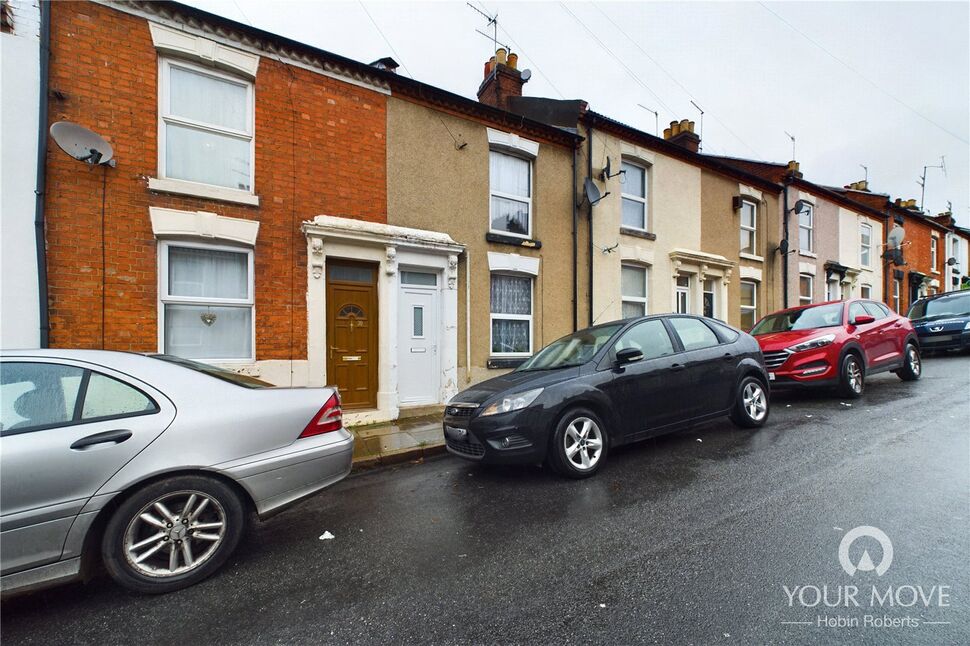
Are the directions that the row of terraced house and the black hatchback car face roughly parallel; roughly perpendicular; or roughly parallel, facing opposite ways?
roughly perpendicular

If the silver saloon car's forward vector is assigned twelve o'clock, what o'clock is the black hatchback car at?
The black hatchback car is roughly at 6 o'clock from the silver saloon car.

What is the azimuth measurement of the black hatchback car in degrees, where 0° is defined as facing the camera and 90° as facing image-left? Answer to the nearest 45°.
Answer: approximately 45°

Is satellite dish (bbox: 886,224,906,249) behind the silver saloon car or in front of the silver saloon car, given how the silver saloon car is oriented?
behind

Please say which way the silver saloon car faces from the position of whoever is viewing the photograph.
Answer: facing to the left of the viewer

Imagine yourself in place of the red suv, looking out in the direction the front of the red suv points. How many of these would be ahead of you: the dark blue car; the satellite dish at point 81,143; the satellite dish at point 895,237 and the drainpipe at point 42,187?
2

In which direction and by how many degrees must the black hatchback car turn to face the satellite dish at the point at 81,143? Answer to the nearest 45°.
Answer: approximately 45° to its right

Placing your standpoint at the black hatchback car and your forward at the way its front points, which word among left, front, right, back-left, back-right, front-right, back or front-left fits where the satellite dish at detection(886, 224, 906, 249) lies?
back

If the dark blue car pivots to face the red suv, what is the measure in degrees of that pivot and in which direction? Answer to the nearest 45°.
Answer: approximately 45° to its left

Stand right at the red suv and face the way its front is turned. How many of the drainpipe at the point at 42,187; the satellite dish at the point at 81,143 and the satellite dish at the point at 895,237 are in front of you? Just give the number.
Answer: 2
